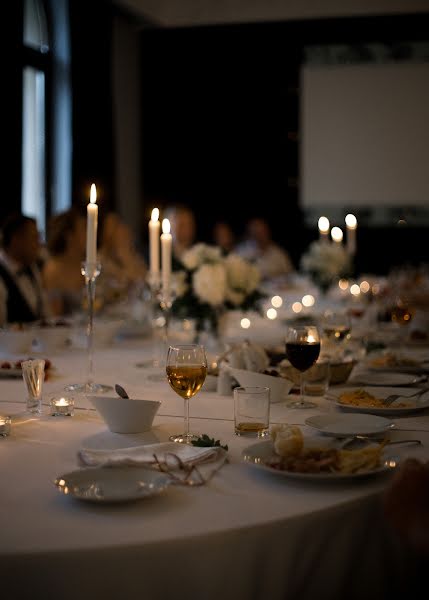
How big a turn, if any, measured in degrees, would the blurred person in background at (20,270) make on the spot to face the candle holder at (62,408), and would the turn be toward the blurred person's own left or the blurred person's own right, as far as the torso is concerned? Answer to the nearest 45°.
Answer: approximately 45° to the blurred person's own right

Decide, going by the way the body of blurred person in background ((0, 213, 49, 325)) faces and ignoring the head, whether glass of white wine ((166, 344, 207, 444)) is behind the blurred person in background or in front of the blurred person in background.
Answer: in front

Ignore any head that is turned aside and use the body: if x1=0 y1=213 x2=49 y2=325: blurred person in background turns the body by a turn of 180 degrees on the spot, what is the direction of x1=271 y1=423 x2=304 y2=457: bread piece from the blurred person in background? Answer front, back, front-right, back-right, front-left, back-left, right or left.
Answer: back-left

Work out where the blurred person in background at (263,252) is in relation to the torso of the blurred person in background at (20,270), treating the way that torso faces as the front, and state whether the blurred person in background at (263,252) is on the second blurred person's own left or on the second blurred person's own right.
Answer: on the second blurred person's own left

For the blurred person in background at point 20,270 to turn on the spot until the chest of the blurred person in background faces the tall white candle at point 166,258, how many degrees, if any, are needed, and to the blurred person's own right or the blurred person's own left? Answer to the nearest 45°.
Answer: approximately 45° to the blurred person's own right

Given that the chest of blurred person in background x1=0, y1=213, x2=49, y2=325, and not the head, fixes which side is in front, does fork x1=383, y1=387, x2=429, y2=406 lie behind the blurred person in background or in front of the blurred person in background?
in front

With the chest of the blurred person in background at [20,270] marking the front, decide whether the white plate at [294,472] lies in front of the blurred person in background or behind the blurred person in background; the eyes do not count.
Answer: in front

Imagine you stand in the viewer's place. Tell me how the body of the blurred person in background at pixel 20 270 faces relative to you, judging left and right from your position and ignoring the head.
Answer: facing the viewer and to the right of the viewer

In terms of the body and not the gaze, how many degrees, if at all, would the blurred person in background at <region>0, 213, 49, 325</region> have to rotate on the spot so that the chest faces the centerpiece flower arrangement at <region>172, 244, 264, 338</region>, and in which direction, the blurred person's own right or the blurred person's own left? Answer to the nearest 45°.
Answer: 0° — they already face it

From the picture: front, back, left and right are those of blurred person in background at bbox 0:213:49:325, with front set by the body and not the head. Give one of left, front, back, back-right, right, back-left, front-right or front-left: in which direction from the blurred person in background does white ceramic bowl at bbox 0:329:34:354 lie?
front-right

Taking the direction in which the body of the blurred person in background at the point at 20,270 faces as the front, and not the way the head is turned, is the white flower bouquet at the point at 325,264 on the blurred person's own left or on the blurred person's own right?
on the blurred person's own left

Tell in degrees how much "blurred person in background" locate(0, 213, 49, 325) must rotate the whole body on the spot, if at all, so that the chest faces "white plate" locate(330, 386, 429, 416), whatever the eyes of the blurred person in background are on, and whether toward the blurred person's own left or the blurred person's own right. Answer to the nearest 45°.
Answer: approximately 45° to the blurred person's own right
